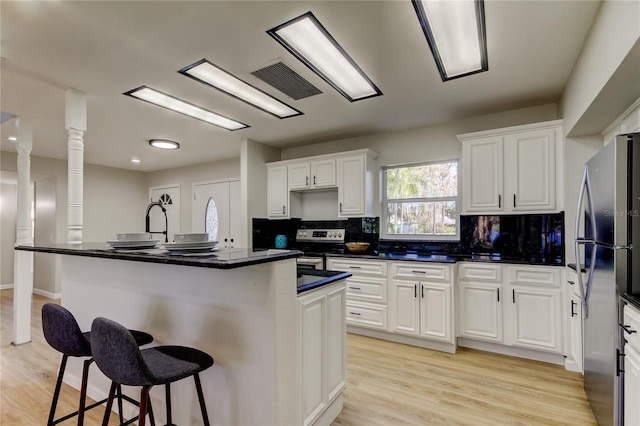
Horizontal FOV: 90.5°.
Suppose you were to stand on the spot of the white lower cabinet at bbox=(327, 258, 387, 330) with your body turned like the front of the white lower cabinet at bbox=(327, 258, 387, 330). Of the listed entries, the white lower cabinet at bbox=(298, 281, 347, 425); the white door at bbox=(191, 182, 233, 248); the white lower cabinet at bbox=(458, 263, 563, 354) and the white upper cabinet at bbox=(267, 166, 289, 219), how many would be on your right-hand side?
2

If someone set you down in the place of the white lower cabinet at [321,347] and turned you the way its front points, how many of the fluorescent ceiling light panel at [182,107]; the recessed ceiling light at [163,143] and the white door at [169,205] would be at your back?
3

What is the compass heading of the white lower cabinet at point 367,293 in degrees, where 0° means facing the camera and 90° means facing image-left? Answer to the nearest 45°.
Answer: approximately 45°

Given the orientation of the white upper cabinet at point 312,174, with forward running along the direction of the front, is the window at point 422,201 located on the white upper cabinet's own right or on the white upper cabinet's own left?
on the white upper cabinet's own left

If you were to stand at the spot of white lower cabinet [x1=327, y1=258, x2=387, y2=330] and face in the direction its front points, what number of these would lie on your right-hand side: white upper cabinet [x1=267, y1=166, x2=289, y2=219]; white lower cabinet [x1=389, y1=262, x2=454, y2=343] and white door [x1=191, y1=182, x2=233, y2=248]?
2

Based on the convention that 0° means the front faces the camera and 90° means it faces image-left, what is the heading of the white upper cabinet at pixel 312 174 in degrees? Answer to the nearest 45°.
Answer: approximately 45°

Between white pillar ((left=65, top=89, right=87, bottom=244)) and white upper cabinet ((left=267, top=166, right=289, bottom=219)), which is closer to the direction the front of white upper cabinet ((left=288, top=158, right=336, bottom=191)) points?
the white pillar

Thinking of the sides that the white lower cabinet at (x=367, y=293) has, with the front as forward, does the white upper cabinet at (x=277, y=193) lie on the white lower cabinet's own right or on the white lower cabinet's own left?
on the white lower cabinet's own right

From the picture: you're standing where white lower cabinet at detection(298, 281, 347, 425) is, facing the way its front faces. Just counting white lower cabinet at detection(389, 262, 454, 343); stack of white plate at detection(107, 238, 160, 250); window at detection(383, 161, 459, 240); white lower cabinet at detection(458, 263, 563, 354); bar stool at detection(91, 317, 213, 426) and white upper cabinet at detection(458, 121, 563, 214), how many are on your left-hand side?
4

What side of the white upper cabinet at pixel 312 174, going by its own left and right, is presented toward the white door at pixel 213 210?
right
